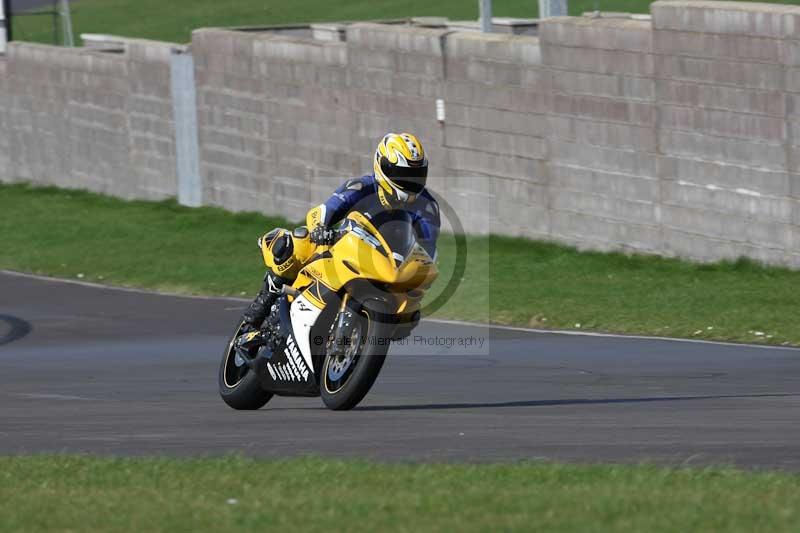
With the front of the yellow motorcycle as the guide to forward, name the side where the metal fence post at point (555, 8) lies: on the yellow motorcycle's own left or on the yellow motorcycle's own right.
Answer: on the yellow motorcycle's own left

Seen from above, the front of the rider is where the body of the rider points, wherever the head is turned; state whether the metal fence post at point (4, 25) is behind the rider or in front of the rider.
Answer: behind

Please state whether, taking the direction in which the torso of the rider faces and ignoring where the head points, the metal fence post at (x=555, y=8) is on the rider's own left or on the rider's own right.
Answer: on the rider's own left

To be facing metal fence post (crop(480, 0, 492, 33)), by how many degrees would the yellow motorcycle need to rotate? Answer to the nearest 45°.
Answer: approximately 135° to its left

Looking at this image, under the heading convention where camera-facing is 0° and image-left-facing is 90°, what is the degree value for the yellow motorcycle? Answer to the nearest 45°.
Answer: approximately 315°

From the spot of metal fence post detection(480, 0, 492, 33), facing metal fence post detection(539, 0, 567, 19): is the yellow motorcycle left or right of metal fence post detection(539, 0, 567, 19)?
right

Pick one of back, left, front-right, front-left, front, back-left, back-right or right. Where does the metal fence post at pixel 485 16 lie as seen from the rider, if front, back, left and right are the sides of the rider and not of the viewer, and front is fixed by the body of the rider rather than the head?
back-left

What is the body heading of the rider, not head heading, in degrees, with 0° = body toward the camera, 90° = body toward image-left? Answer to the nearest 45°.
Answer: approximately 315°
